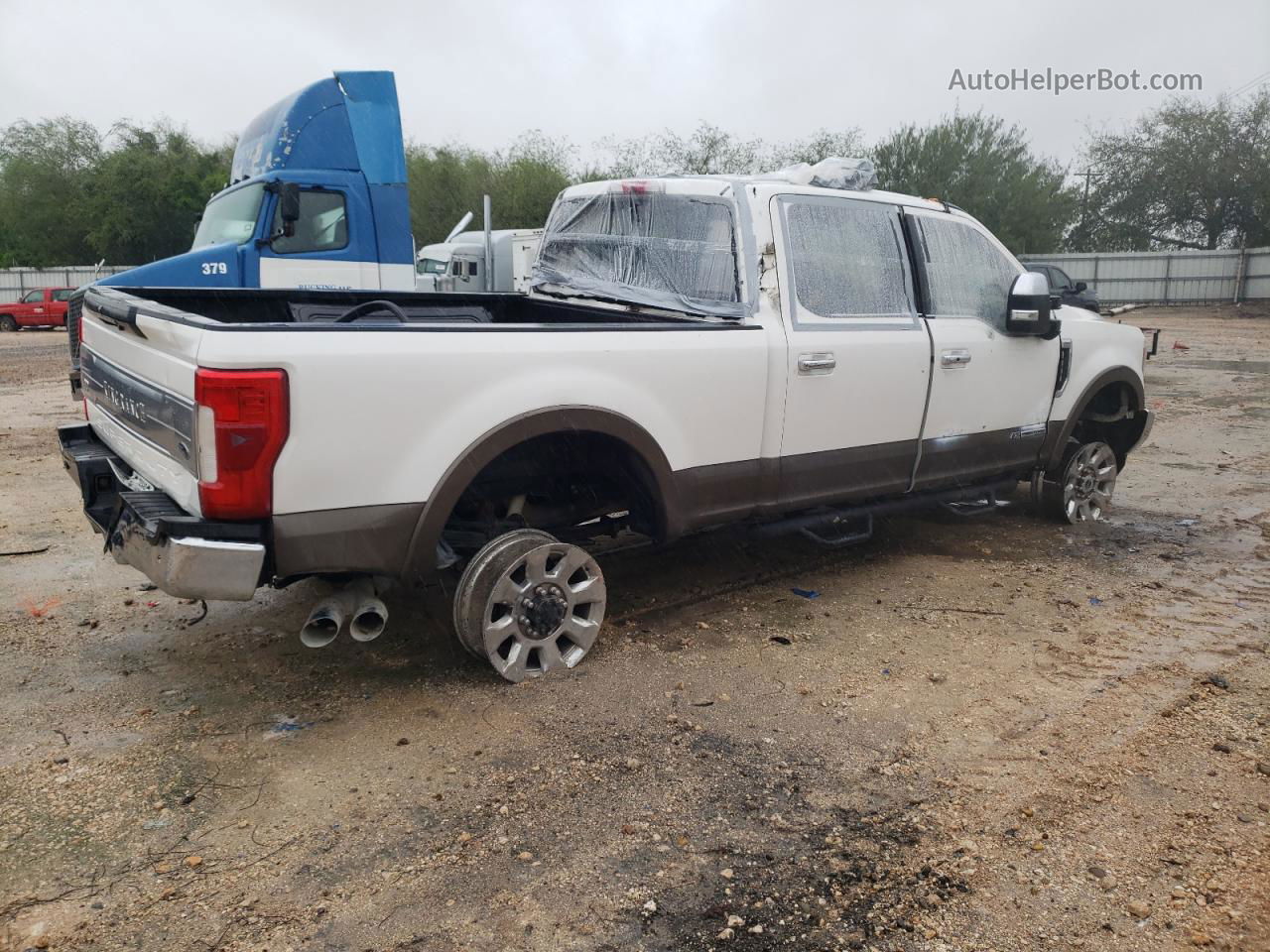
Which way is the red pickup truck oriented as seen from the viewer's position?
to the viewer's left

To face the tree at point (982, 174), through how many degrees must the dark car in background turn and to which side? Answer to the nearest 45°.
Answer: approximately 90° to its left

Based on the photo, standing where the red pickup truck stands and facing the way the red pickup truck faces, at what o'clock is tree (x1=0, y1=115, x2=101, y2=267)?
The tree is roughly at 3 o'clock from the red pickup truck.

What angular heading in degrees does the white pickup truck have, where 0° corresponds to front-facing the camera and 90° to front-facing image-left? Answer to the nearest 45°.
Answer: approximately 225°

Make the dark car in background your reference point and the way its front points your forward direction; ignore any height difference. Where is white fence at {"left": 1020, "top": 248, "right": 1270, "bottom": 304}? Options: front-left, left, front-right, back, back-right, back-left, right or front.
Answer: left

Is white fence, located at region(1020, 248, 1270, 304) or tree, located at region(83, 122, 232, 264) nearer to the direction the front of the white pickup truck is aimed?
the white fence

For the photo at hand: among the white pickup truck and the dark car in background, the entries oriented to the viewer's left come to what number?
0

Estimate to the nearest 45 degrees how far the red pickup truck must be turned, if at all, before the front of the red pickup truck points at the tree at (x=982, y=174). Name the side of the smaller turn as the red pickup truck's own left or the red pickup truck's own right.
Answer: approximately 180°

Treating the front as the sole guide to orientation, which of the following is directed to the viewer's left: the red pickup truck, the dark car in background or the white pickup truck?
the red pickup truck

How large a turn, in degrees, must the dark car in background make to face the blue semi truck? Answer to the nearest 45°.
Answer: approximately 135° to its right

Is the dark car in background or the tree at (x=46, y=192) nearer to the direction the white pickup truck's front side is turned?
the dark car in background

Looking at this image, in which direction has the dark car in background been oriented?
to the viewer's right
